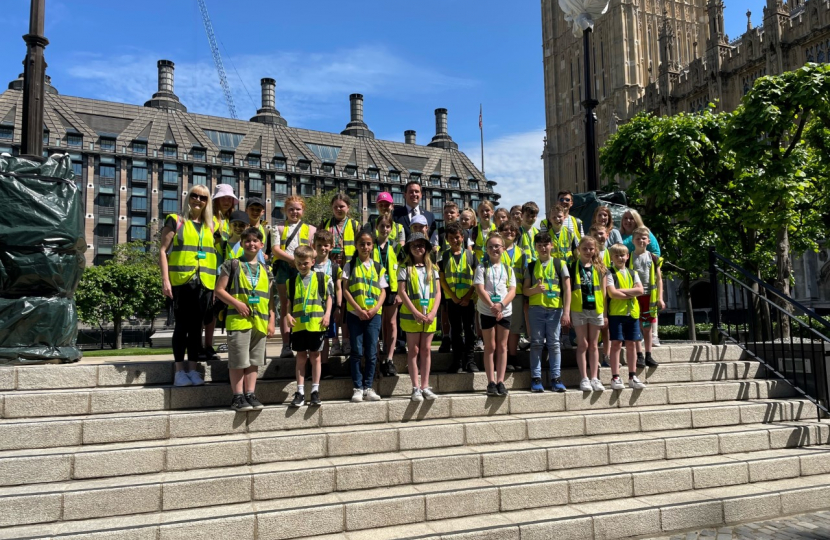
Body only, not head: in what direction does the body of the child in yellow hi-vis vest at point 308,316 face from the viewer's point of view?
toward the camera

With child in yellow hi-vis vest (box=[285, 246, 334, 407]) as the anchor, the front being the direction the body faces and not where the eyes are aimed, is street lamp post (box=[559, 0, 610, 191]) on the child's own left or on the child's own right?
on the child's own left

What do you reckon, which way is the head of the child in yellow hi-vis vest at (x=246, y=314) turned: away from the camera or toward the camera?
toward the camera

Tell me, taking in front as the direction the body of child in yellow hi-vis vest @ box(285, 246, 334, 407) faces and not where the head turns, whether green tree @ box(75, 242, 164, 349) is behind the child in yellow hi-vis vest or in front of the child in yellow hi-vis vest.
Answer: behind

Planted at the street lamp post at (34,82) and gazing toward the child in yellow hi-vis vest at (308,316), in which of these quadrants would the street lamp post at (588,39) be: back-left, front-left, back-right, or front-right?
front-left

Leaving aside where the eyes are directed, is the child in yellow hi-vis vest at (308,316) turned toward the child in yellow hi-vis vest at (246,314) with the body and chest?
no

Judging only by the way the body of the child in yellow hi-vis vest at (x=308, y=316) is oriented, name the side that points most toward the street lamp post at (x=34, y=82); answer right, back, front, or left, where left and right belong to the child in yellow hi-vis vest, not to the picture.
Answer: right
